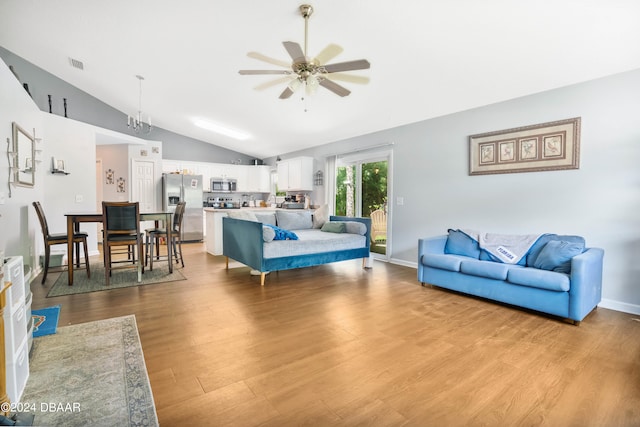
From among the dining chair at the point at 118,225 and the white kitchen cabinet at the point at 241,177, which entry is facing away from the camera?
the dining chair

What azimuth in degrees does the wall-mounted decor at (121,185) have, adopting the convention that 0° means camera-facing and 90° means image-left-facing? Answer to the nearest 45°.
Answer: approximately 0°

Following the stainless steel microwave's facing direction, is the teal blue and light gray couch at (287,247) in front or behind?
in front

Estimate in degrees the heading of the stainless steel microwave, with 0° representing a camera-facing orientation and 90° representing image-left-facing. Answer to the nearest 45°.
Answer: approximately 0°

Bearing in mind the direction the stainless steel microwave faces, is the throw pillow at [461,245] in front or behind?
in front

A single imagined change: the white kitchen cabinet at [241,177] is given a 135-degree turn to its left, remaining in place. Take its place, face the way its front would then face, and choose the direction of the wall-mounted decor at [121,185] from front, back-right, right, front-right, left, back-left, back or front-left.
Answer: back-left

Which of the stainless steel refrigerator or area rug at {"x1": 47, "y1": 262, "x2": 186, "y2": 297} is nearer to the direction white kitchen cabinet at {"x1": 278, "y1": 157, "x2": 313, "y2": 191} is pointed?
the area rug

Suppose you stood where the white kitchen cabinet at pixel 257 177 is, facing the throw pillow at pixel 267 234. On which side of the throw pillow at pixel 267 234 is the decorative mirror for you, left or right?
right

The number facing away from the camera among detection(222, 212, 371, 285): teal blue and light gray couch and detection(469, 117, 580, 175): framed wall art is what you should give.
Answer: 0

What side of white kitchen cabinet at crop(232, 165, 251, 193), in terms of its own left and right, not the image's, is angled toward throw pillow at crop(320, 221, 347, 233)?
front

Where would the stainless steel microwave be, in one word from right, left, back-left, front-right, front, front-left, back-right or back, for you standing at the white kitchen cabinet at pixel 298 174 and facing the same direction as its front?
right

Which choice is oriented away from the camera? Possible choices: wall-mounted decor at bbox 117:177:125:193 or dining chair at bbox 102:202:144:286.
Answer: the dining chair

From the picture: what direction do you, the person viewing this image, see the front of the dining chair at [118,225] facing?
facing away from the viewer

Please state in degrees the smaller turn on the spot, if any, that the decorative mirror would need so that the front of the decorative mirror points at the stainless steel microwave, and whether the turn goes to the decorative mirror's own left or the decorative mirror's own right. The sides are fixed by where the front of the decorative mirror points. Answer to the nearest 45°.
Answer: approximately 90° to the decorative mirror's own left
